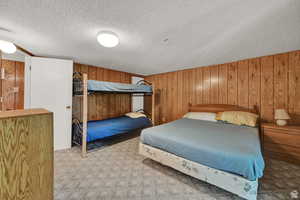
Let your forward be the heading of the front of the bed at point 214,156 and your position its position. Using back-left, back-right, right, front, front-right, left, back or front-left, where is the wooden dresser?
front

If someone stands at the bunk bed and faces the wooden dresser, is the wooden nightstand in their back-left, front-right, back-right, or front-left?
front-left

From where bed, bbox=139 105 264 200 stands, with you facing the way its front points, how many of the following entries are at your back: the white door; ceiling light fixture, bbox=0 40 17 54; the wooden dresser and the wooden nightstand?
1

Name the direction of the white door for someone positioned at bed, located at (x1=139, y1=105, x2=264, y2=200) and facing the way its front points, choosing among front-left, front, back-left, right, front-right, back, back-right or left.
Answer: front-right

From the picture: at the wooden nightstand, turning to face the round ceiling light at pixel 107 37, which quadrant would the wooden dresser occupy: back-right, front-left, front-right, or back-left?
front-left

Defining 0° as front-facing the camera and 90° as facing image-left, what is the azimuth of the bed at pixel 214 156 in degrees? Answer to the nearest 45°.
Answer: approximately 45°

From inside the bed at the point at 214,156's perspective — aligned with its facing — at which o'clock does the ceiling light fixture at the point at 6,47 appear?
The ceiling light fixture is roughly at 1 o'clock from the bed.
